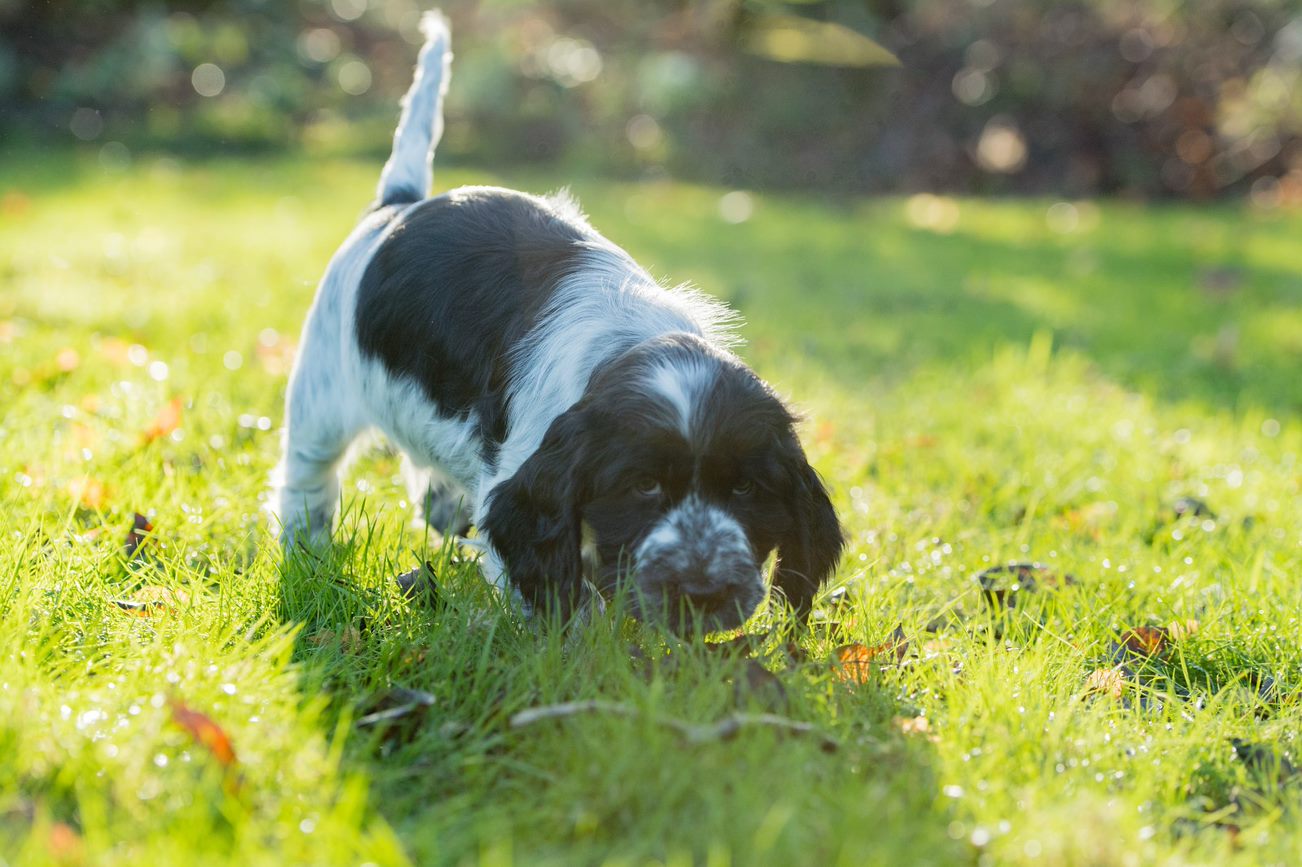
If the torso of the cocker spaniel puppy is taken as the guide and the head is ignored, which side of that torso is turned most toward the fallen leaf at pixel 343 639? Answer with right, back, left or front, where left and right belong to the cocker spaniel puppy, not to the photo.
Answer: right

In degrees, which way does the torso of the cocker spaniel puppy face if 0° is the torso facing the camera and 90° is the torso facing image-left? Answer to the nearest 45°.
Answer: approximately 315°

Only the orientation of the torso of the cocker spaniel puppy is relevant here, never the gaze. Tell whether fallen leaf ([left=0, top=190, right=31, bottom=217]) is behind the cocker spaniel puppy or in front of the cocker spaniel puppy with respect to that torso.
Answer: behind

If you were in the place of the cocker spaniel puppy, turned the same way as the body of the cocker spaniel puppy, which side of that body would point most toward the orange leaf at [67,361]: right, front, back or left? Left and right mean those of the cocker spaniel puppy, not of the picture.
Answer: back

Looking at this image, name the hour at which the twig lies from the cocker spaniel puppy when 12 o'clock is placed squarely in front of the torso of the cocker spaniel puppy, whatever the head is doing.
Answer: The twig is roughly at 1 o'clock from the cocker spaniel puppy.

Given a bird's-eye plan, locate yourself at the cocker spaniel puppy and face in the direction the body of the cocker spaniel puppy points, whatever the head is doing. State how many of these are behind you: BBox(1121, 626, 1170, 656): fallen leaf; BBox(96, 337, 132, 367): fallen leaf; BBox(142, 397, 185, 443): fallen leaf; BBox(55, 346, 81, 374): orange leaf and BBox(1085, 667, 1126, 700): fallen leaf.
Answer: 3

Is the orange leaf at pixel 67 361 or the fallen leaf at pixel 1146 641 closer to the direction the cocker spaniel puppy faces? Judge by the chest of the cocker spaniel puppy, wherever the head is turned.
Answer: the fallen leaf

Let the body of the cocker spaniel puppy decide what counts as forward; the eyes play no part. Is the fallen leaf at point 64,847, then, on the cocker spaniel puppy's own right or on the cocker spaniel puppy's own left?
on the cocker spaniel puppy's own right

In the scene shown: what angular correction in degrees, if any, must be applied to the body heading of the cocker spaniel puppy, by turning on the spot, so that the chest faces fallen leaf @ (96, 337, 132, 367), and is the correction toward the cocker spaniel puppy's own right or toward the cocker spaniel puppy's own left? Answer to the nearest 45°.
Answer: approximately 180°

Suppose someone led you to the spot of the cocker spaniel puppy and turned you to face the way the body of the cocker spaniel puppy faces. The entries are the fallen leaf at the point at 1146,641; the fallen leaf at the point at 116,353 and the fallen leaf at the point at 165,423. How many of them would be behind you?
2

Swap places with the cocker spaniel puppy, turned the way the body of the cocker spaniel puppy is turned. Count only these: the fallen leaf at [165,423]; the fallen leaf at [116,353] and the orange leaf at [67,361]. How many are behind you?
3

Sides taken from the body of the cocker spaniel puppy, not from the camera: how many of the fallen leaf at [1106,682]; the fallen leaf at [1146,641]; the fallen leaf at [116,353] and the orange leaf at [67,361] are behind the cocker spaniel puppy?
2

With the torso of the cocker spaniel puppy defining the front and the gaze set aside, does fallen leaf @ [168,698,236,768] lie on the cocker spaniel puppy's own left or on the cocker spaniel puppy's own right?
on the cocker spaniel puppy's own right
